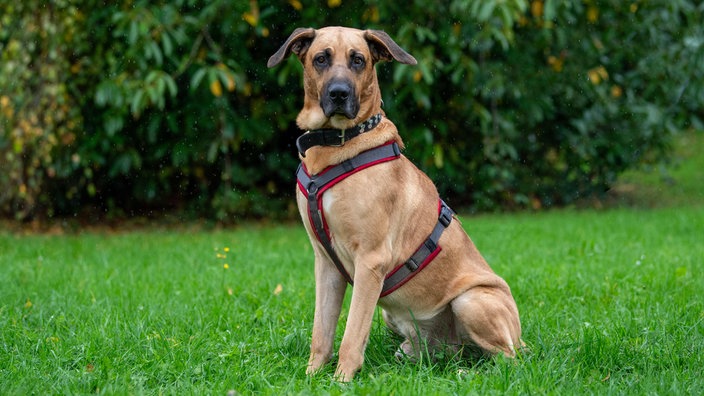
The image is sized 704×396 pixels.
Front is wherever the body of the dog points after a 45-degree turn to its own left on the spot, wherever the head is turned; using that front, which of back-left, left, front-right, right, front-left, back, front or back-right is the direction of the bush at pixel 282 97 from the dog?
back

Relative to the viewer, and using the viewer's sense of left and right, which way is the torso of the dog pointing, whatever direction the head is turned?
facing the viewer and to the left of the viewer

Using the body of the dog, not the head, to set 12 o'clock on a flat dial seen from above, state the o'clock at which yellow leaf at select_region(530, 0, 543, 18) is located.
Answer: The yellow leaf is roughly at 5 o'clock from the dog.
